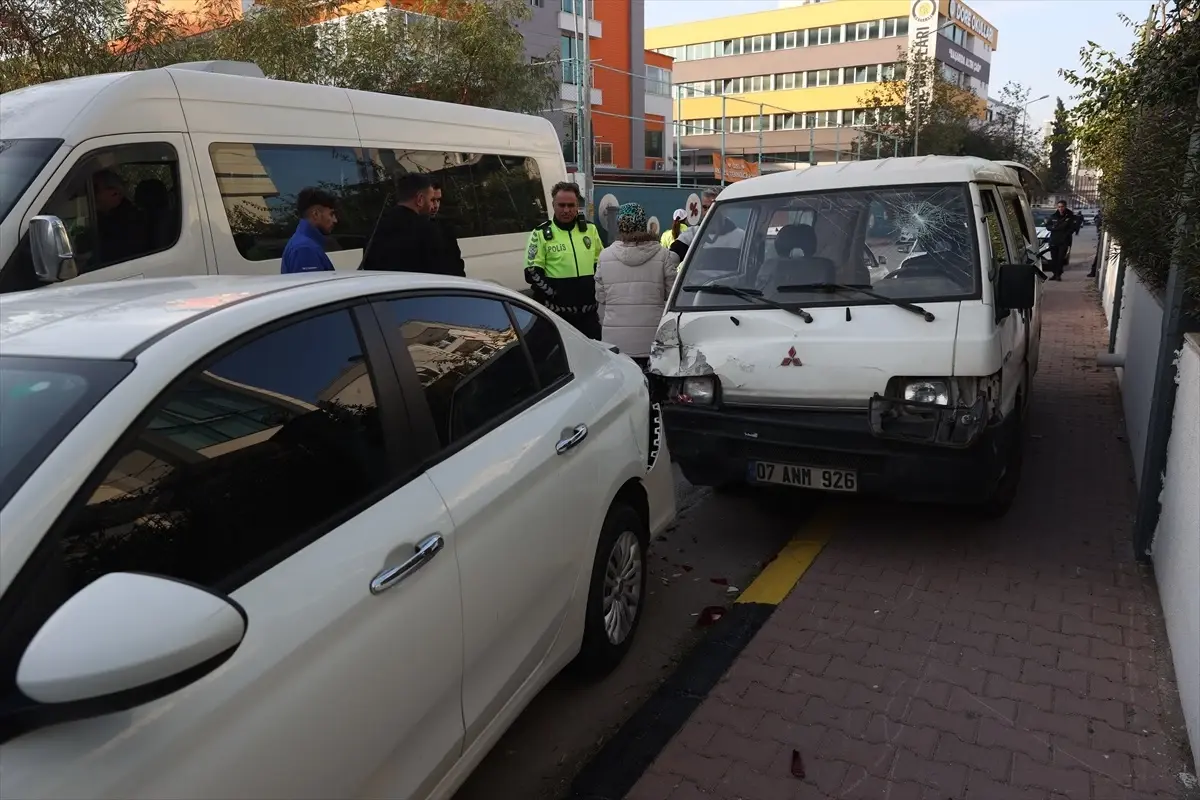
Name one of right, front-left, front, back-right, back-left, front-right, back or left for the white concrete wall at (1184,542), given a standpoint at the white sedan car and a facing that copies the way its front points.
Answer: back-left

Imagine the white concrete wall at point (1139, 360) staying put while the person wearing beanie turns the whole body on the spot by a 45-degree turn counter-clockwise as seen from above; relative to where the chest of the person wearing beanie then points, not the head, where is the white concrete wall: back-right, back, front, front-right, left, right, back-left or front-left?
back-right

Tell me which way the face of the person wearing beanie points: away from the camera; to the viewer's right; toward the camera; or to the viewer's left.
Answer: away from the camera

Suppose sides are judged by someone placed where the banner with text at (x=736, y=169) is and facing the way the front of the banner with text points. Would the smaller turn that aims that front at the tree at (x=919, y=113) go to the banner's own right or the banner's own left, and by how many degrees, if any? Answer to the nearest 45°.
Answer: approximately 135° to the banner's own left

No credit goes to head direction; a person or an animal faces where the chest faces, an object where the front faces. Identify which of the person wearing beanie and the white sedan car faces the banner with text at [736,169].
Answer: the person wearing beanie

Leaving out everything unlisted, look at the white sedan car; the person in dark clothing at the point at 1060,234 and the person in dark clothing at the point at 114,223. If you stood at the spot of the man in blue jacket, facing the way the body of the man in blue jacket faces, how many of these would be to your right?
1

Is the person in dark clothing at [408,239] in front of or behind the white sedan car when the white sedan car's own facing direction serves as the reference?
behind

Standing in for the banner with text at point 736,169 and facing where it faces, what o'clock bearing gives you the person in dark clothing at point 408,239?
The person in dark clothing is roughly at 12 o'clock from the banner with text.

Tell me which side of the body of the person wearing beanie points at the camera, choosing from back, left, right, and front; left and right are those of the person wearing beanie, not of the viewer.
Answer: back

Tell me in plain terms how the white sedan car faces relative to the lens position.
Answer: facing the viewer and to the left of the viewer

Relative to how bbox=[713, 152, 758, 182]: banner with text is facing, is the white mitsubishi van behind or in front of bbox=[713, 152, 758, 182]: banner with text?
in front

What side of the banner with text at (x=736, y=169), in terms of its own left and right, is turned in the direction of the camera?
front

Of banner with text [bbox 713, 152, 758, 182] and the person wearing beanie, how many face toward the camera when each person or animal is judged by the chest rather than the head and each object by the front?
1
